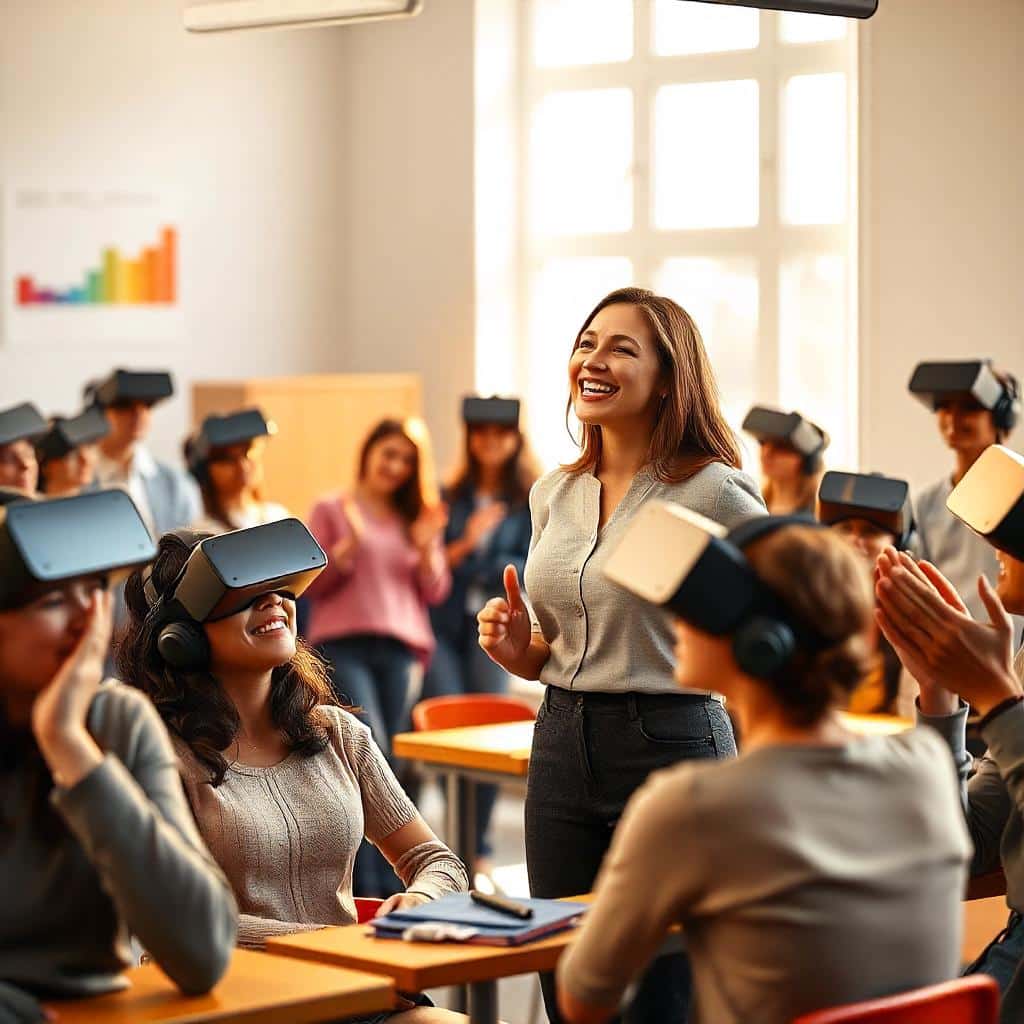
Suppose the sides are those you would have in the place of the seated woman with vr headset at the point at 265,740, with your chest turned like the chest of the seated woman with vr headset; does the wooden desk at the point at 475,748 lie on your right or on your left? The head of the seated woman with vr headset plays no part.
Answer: on your left

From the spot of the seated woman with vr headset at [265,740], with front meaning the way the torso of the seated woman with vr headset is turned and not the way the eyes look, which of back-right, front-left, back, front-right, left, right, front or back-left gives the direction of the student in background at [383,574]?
back-left

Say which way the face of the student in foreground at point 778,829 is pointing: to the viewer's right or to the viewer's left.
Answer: to the viewer's left

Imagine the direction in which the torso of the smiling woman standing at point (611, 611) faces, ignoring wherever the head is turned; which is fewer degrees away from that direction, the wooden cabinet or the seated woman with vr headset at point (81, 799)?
the seated woman with vr headset

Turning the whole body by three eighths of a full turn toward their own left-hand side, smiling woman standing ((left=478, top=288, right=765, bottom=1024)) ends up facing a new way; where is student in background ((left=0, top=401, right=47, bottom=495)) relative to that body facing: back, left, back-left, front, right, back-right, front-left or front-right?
back-left

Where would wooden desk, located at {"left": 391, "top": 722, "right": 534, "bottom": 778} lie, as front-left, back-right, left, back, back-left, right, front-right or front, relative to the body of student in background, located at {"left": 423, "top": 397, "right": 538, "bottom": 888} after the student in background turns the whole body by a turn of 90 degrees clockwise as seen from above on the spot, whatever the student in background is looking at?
left

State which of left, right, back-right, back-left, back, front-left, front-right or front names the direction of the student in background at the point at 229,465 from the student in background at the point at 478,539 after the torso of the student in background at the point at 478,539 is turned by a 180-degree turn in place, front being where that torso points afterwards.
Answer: back-left

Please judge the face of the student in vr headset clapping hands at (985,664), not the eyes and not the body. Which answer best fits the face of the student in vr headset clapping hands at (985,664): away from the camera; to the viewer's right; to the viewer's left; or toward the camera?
to the viewer's left

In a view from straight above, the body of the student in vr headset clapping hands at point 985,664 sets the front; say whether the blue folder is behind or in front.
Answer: in front

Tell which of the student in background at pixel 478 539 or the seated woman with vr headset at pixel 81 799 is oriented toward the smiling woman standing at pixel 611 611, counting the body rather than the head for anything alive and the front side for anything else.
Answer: the student in background

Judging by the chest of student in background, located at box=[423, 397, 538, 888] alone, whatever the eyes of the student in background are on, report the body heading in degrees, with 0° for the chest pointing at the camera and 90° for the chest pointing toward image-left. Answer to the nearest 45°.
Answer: approximately 0°

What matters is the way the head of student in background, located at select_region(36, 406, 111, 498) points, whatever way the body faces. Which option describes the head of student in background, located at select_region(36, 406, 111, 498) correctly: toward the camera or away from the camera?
toward the camera

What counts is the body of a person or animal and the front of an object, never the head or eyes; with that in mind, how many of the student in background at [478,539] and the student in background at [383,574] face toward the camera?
2

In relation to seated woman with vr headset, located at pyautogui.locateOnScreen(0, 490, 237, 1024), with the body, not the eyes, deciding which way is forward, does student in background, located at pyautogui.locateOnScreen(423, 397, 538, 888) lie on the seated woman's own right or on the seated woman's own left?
on the seated woman's own left

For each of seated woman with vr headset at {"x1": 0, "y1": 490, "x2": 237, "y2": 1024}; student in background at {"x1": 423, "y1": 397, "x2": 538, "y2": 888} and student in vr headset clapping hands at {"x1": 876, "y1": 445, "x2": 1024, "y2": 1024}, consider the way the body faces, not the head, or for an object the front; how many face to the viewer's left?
1

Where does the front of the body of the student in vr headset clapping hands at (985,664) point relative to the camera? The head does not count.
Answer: to the viewer's left

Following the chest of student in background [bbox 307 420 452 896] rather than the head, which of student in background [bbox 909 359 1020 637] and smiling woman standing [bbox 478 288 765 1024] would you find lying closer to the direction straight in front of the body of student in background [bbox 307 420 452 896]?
the smiling woman standing

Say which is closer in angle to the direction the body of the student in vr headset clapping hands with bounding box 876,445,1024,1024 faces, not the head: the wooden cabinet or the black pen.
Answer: the black pen

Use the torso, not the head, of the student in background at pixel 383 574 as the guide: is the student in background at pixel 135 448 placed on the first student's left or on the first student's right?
on the first student's right

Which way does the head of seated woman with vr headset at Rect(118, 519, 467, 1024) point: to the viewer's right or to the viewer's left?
to the viewer's right

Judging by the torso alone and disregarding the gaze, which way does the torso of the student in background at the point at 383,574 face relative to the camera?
toward the camera
